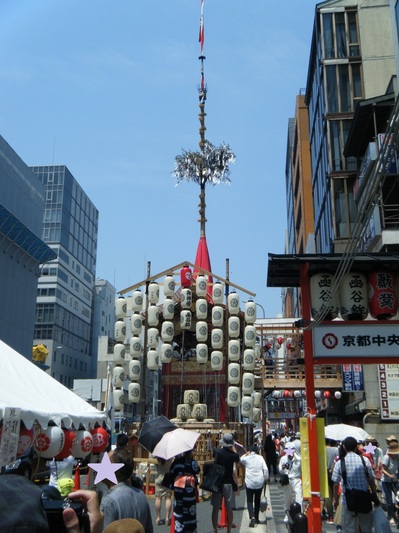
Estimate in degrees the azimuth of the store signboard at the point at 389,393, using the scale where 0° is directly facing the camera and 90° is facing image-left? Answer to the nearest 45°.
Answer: approximately 0°

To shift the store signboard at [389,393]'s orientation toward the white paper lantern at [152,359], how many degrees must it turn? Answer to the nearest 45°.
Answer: approximately 90° to its right

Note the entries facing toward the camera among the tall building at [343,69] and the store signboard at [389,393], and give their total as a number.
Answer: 1

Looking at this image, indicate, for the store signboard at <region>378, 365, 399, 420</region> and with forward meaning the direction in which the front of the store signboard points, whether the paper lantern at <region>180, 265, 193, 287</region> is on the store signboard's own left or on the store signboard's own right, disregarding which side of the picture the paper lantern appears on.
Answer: on the store signboard's own right

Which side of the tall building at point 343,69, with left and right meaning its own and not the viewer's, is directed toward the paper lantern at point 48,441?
left

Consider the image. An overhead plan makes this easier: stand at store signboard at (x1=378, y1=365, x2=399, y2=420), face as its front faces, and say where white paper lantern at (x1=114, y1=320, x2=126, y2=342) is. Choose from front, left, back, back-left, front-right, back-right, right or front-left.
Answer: right

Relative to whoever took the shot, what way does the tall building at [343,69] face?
facing to the left of the viewer

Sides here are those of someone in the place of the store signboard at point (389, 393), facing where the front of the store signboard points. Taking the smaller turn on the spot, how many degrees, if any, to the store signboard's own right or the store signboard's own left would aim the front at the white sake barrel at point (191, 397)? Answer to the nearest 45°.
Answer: approximately 90° to the store signboard's own right

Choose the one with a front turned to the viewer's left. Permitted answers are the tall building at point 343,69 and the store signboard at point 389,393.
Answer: the tall building

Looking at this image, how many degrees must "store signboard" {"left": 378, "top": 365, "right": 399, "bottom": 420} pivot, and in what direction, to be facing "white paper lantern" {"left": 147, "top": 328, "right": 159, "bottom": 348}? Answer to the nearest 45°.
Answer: approximately 90° to its right

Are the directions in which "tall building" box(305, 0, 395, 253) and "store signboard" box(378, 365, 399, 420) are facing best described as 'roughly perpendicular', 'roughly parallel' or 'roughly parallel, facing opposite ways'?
roughly perpendicular
